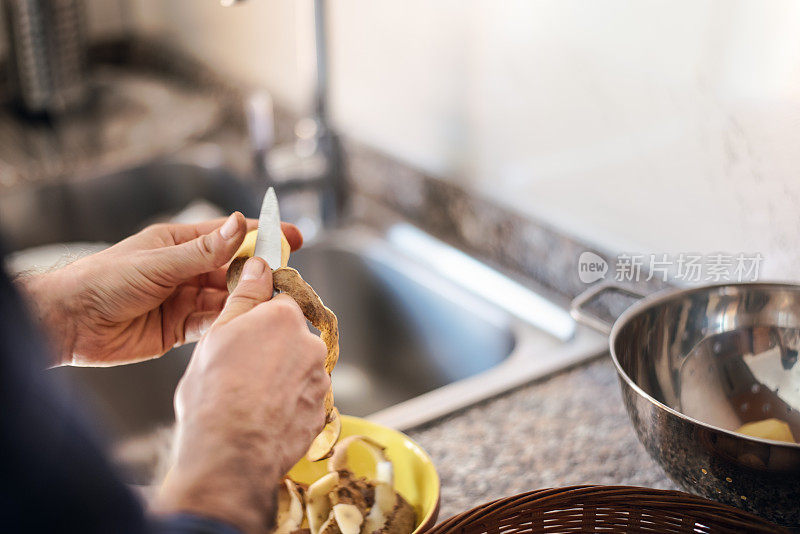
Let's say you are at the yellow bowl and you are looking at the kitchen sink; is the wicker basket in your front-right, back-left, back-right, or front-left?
back-right

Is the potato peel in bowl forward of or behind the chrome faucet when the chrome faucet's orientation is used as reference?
forward

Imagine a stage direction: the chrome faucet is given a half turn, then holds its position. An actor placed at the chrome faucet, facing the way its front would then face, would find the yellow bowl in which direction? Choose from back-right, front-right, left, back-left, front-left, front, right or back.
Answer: back-right

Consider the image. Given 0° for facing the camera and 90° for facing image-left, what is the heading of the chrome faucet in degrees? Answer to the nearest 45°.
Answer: approximately 45°

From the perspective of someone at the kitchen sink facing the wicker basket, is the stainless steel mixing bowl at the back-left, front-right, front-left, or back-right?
front-left

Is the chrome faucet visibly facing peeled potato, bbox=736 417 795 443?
no

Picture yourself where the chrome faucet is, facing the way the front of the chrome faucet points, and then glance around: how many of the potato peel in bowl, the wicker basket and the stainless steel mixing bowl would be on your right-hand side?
0

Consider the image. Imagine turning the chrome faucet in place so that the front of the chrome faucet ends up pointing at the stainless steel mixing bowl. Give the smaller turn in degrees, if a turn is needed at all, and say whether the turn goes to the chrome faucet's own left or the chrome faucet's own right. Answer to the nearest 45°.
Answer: approximately 90° to the chrome faucet's own left

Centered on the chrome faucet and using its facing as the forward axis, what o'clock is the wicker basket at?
The wicker basket is roughly at 10 o'clock from the chrome faucet.
